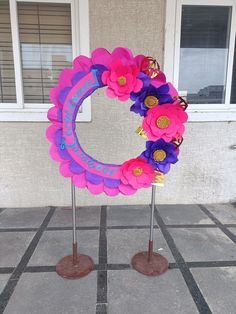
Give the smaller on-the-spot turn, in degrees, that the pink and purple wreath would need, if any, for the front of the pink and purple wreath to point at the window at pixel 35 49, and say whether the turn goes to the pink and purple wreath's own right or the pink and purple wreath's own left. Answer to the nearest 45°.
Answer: approximately 135° to the pink and purple wreath's own right

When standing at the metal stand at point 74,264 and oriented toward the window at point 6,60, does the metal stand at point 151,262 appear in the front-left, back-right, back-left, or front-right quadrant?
back-right

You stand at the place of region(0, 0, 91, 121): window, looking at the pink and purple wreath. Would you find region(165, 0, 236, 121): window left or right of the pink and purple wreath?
left

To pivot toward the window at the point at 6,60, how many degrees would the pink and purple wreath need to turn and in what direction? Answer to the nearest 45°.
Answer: approximately 135° to its right

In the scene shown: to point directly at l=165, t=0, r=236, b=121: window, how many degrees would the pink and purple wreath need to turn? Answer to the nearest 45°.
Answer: approximately 135° to its left

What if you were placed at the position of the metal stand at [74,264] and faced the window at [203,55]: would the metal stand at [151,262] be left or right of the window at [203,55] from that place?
right

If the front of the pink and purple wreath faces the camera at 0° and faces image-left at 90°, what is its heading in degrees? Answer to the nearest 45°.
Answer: approximately 0°
